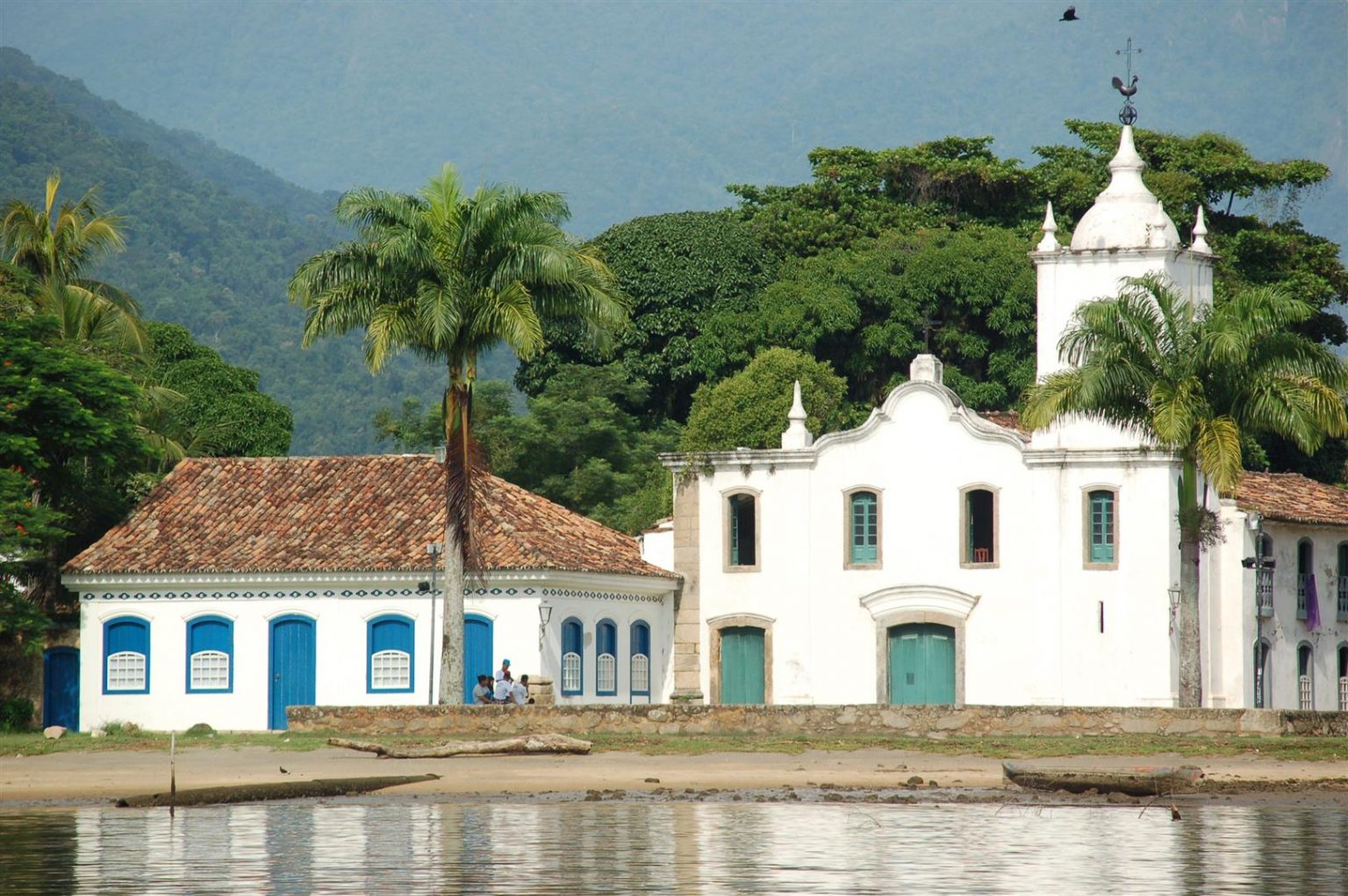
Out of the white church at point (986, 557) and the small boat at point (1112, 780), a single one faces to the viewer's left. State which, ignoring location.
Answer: the small boat

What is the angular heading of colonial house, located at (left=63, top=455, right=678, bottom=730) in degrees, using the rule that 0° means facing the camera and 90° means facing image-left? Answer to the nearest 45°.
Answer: approximately 0°

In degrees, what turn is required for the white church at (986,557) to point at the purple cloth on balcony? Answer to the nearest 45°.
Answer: approximately 135° to its left

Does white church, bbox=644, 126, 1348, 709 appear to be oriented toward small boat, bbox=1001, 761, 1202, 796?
yes

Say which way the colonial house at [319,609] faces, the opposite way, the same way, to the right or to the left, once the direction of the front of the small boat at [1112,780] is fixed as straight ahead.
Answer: to the left

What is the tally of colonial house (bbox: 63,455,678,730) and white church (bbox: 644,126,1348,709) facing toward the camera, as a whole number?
2

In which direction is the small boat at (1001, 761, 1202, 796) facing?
to the viewer's left

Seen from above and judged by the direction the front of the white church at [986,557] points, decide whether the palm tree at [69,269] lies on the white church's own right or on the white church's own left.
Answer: on the white church's own right

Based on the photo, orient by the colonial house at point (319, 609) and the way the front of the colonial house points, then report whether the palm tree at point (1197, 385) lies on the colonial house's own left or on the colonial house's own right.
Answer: on the colonial house's own left
